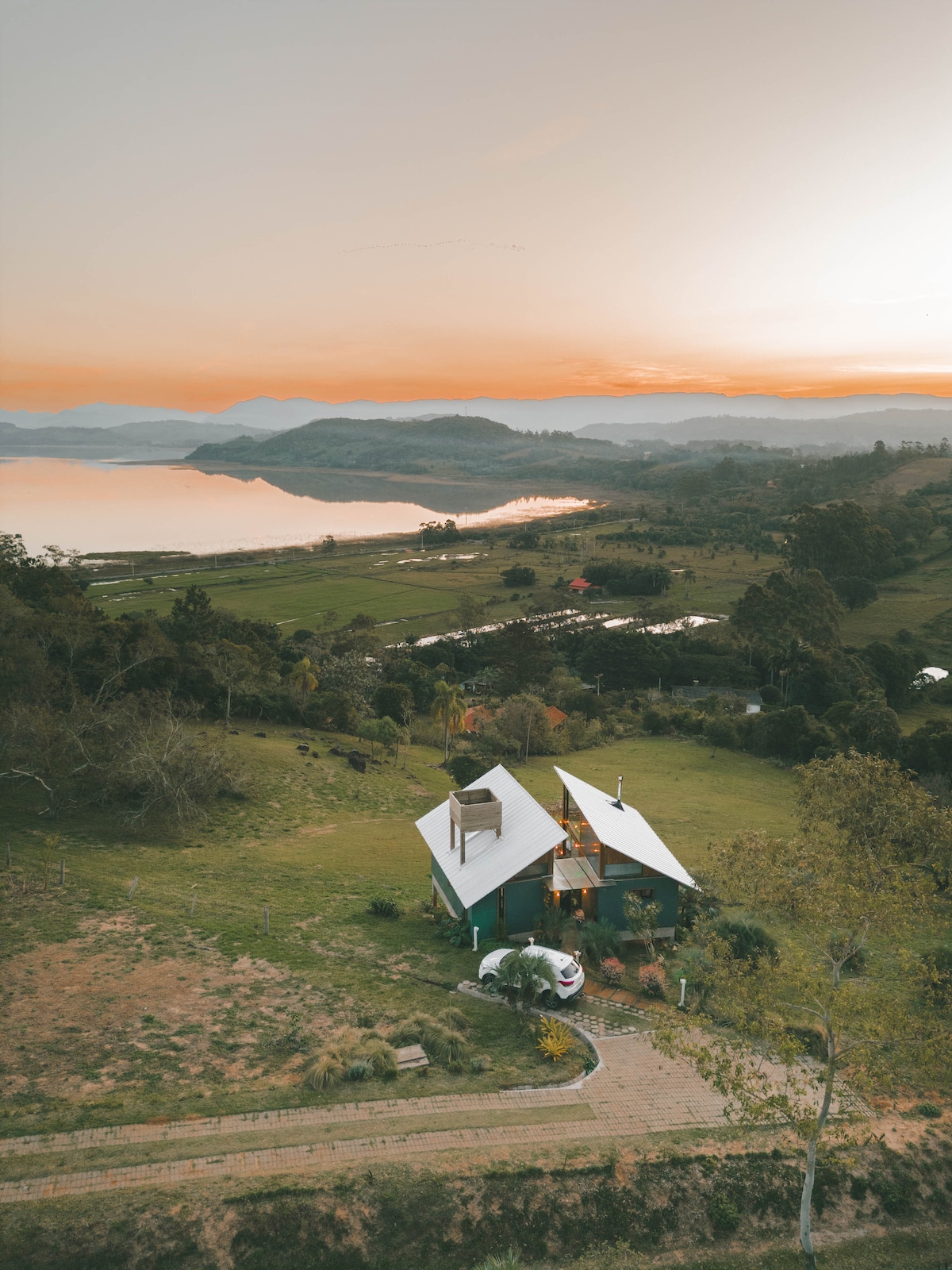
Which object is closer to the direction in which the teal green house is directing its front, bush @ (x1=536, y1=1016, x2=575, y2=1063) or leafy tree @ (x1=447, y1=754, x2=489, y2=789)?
the bush

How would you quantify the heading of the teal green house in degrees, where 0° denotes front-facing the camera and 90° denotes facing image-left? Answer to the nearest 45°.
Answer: approximately 0°

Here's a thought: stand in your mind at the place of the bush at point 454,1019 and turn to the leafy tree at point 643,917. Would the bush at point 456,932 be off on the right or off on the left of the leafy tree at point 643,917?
left

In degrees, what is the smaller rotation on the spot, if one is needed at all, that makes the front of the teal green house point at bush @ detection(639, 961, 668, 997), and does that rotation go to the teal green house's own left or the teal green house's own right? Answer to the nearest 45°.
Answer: approximately 45° to the teal green house's own left

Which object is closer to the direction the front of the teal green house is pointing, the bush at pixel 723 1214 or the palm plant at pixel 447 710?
the bush

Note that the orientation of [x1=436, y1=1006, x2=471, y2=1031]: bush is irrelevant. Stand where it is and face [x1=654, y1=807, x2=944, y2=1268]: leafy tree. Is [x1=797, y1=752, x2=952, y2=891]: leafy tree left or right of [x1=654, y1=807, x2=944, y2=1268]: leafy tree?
left

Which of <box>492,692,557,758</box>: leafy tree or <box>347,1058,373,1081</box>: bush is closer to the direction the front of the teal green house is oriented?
the bush

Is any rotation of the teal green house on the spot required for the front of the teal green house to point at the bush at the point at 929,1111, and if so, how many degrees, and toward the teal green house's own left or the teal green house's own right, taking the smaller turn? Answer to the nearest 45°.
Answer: approximately 45° to the teal green house's own left

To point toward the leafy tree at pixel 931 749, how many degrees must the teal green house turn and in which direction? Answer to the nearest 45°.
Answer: approximately 135° to its left
